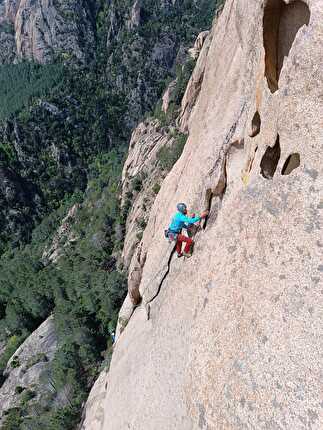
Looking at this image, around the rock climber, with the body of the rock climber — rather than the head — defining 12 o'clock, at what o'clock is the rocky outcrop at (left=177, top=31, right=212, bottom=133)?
The rocky outcrop is roughly at 9 o'clock from the rock climber.

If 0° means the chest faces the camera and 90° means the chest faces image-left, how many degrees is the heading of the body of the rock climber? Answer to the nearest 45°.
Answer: approximately 270°
